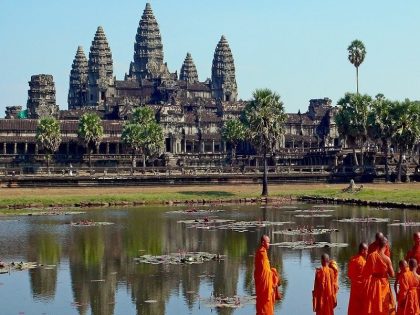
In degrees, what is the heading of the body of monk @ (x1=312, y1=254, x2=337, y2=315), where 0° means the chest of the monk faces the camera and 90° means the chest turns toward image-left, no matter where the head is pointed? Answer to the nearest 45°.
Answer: approximately 180°

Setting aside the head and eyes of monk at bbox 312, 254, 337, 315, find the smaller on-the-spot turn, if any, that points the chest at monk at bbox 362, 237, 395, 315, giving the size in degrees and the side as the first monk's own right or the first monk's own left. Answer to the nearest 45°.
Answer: approximately 135° to the first monk's own right

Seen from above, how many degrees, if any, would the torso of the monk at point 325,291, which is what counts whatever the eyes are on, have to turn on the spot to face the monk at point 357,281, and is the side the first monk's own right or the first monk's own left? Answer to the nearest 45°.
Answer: approximately 135° to the first monk's own right

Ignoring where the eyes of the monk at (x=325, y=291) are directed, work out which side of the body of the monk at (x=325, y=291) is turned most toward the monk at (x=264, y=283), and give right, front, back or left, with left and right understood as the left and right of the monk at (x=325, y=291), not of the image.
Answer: left
